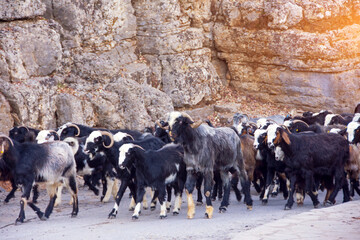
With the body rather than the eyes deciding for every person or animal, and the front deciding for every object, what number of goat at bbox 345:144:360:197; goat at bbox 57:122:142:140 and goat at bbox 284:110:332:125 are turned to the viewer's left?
3

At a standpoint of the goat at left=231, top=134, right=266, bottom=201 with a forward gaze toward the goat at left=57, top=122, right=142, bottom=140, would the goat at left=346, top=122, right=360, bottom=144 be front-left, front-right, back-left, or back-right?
back-right

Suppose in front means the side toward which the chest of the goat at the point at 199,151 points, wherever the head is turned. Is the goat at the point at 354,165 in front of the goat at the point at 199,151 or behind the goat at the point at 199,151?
behind

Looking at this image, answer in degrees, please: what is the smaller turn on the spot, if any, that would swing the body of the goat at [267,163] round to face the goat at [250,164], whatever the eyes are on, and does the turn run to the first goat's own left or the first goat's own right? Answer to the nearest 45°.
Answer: approximately 90° to the first goat's own right

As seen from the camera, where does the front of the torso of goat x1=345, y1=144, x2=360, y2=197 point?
to the viewer's left

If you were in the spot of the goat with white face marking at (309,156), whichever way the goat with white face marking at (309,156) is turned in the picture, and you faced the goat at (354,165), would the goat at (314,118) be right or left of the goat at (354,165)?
left

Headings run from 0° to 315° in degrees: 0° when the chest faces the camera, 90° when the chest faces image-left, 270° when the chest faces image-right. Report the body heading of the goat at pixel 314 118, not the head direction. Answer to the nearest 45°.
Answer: approximately 90°

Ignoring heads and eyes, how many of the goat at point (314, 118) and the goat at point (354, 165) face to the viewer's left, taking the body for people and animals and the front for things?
2

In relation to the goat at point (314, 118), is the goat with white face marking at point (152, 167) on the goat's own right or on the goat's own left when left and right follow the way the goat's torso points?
on the goat's own left

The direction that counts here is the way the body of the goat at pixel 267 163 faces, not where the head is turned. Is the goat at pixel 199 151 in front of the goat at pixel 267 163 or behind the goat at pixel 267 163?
in front

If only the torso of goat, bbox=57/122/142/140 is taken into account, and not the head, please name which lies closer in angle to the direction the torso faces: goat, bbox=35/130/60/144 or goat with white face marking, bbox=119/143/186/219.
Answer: the goat

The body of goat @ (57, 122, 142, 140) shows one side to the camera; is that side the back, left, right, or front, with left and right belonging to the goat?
left

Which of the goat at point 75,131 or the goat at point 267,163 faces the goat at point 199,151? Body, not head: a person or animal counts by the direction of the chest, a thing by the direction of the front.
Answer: the goat at point 267,163
